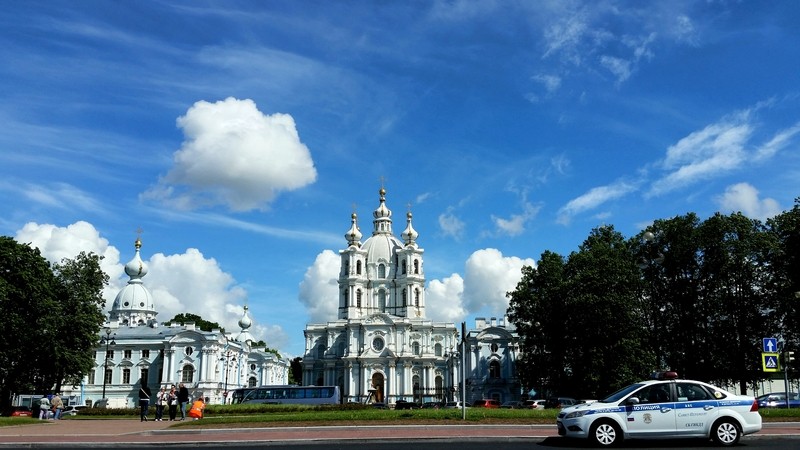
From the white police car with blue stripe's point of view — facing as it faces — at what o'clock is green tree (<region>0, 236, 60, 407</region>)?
The green tree is roughly at 1 o'clock from the white police car with blue stripe.

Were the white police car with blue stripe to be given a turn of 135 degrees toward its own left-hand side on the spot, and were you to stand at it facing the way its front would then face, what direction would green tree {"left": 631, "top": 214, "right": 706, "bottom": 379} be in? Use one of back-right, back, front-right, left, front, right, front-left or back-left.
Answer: back-left

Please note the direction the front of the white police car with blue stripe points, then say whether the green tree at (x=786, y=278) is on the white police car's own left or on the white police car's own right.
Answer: on the white police car's own right

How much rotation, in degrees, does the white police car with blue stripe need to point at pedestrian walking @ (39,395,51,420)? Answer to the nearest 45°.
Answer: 0° — it already faces them

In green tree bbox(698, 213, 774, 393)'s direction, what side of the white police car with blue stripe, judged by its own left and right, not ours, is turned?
right

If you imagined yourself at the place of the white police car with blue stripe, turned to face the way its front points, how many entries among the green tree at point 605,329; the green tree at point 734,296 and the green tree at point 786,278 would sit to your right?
3

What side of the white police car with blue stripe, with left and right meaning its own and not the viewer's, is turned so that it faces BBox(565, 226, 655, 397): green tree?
right

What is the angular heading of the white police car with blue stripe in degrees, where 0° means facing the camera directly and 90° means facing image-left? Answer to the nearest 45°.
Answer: approximately 90°
